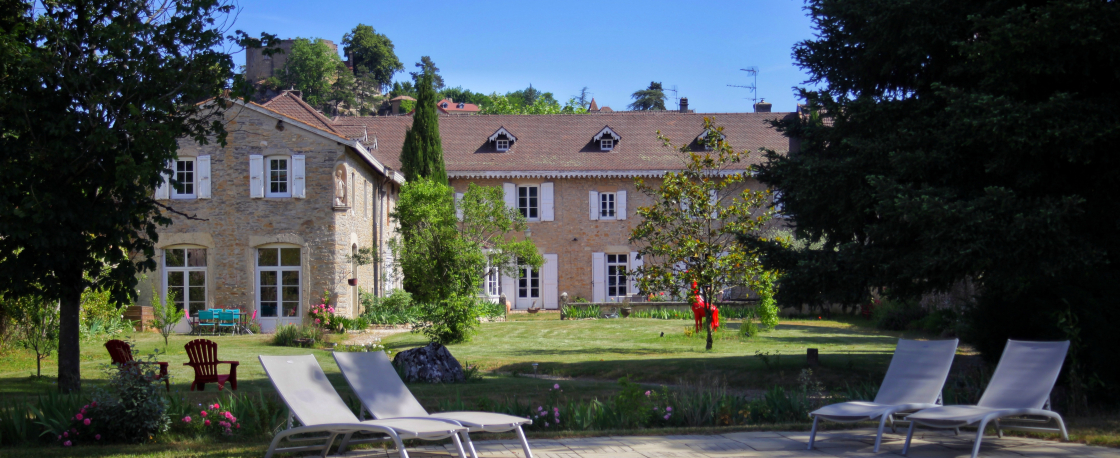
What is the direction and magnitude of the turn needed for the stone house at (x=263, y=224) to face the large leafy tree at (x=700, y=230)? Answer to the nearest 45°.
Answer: approximately 45° to its left

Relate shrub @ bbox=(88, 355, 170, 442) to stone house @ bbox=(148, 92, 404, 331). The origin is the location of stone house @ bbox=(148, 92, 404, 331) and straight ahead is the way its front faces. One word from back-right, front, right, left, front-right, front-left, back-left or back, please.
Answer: front

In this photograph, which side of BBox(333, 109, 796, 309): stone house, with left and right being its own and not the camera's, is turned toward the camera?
front

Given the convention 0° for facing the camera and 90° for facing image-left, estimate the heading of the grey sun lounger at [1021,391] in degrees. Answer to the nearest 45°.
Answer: approximately 45°

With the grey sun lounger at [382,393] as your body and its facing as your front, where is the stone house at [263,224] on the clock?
The stone house is roughly at 7 o'clock from the grey sun lounger.

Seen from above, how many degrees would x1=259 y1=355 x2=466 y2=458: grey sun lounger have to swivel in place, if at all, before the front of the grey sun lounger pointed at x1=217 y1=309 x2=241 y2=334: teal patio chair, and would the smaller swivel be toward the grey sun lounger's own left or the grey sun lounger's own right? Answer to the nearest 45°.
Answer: approximately 135° to the grey sun lounger's own left

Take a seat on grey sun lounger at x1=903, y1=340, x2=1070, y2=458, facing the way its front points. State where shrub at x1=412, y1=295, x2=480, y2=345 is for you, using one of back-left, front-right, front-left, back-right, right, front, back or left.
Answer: right

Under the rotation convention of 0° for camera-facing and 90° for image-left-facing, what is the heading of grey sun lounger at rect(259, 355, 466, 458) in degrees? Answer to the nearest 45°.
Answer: approximately 315°

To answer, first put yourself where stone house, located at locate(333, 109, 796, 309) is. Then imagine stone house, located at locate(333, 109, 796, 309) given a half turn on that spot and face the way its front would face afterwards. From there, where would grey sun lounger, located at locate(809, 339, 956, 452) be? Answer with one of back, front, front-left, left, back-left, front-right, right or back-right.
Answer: back

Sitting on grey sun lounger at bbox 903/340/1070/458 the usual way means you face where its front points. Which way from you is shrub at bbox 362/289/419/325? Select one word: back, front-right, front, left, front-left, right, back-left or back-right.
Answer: right

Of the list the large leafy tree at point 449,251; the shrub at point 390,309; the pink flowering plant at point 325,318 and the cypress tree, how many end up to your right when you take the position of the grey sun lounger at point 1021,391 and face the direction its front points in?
4

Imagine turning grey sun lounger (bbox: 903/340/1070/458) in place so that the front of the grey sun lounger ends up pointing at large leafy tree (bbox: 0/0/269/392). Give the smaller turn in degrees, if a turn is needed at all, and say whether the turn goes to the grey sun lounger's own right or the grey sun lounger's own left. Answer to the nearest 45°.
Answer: approximately 45° to the grey sun lounger's own right

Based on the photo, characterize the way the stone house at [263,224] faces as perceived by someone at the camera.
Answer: facing the viewer

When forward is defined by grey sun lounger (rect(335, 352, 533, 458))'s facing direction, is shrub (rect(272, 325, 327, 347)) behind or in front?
behind

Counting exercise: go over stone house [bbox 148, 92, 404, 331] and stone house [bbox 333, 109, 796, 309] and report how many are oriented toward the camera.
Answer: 2

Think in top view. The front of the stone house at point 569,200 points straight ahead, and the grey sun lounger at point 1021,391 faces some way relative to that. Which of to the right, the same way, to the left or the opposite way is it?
to the right
